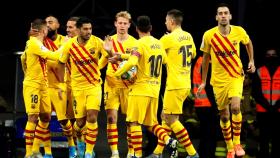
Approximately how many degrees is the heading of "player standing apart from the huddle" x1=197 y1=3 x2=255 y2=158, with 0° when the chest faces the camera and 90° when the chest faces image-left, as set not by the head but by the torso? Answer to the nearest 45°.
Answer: approximately 0°

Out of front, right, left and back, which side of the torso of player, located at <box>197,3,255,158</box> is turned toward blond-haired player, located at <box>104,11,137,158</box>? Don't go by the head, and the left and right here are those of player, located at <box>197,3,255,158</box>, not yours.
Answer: right

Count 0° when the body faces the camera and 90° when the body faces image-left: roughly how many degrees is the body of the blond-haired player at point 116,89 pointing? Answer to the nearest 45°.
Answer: approximately 0°

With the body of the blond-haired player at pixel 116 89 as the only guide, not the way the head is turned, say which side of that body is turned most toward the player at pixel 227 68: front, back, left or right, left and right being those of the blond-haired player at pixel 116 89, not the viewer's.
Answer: left

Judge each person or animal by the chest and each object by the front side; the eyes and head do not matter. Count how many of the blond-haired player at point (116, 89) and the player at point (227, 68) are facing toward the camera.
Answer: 2
